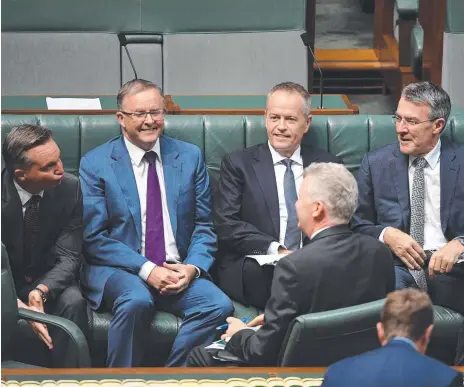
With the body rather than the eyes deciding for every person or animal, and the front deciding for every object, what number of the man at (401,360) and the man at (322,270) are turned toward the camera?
0

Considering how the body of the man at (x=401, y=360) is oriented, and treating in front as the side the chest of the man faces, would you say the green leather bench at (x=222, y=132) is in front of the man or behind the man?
in front

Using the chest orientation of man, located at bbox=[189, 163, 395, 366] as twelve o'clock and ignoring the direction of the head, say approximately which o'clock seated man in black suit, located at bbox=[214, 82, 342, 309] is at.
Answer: The seated man in black suit is roughly at 1 o'clock from the man.

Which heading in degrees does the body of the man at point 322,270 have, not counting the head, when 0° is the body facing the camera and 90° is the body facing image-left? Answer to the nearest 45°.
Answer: approximately 135°

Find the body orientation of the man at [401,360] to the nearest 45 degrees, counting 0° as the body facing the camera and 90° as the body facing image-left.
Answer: approximately 180°

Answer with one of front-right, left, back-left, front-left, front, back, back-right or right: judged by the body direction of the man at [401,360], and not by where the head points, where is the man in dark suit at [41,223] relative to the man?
front-left

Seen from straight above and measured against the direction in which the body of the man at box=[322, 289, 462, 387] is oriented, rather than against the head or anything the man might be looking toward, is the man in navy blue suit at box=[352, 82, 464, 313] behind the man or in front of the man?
in front

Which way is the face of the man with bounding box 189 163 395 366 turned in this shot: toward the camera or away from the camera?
away from the camera

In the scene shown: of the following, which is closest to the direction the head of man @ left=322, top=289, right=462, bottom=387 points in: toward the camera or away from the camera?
away from the camera
